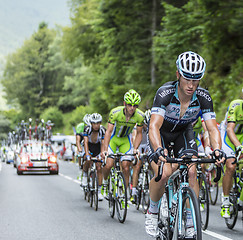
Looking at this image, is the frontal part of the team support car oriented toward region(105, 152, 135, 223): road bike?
yes

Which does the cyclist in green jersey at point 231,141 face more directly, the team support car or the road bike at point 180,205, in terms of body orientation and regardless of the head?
the road bike

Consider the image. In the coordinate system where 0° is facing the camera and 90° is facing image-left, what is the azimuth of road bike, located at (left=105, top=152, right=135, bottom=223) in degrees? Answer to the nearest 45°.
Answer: approximately 0°

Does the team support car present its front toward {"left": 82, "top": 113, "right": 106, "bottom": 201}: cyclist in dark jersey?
yes

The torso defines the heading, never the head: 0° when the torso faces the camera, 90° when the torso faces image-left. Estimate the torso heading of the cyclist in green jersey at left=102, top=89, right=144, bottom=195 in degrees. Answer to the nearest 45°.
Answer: approximately 0°

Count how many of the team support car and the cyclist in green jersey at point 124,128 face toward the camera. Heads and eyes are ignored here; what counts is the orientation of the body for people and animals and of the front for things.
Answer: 2

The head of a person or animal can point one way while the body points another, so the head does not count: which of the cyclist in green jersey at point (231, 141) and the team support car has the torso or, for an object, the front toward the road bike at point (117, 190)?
the team support car
